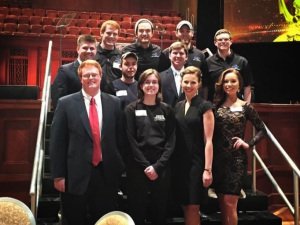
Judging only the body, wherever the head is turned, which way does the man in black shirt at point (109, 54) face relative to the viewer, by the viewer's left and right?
facing the viewer

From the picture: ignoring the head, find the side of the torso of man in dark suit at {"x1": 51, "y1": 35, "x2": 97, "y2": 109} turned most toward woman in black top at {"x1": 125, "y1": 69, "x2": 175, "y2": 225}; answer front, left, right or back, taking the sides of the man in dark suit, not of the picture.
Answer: front

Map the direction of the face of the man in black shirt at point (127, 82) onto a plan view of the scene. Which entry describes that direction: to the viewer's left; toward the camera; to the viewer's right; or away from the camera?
toward the camera

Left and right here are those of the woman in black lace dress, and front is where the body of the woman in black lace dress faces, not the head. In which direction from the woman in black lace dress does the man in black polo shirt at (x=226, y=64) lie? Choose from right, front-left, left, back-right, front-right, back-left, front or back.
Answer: back-right

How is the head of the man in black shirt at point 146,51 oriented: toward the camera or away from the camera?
toward the camera

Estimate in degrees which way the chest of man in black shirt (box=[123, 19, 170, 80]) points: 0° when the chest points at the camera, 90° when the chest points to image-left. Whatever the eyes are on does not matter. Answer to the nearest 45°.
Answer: approximately 0°

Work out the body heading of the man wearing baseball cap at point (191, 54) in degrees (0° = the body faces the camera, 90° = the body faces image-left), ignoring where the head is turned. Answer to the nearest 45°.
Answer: approximately 0°

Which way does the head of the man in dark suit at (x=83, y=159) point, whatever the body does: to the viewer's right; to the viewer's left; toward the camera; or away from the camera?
toward the camera

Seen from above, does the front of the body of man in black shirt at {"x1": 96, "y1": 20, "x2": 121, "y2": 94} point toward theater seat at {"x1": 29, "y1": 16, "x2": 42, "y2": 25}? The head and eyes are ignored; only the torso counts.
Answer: no

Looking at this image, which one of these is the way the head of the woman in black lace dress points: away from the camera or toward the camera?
toward the camera

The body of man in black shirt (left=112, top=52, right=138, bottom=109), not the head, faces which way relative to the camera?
toward the camera

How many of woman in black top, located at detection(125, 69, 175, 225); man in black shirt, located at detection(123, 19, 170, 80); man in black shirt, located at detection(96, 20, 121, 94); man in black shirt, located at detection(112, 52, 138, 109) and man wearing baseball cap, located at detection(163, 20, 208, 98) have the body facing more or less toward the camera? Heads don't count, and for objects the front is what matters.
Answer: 5

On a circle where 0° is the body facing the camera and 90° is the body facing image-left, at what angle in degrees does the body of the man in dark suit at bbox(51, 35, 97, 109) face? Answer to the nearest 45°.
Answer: approximately 315°

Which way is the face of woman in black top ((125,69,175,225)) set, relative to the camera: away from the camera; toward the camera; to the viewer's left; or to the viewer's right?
toward the camera

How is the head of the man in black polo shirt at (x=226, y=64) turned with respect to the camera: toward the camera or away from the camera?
toward the camera

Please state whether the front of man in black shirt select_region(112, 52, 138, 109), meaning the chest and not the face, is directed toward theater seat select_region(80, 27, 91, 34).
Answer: no
